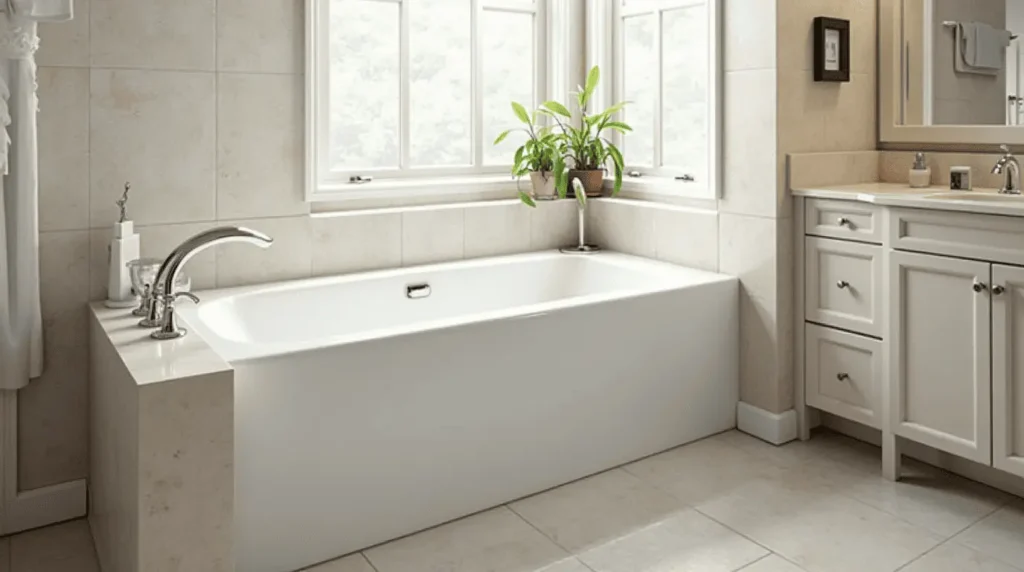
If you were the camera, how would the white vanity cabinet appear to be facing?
facing the viewer and to the left of the viewer

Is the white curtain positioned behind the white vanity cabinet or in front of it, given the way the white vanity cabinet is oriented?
in front

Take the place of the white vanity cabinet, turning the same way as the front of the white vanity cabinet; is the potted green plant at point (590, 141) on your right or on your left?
on your right
